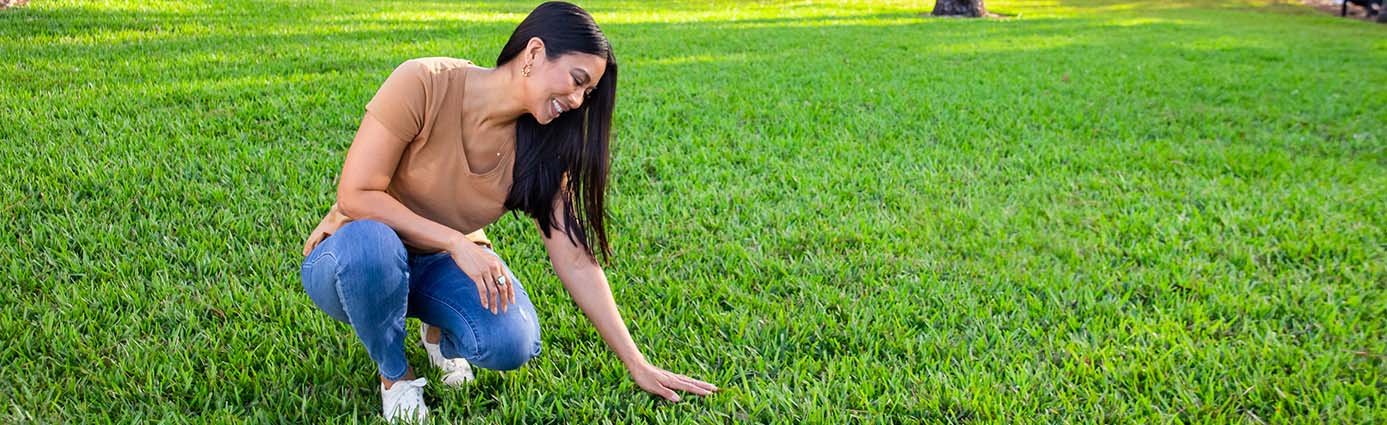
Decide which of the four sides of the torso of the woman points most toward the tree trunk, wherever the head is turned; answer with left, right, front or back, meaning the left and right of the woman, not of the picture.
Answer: left

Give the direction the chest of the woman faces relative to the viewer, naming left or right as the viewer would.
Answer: facing the viewer and to the right of the viewer
